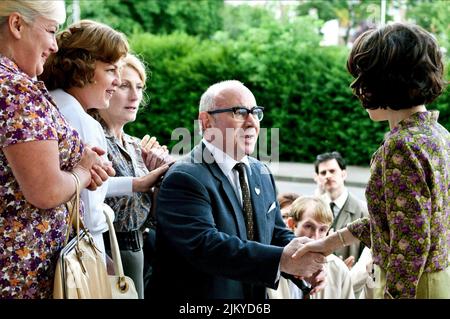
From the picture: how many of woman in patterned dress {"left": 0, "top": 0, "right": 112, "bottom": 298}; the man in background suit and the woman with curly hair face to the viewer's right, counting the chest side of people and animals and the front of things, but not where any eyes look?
2

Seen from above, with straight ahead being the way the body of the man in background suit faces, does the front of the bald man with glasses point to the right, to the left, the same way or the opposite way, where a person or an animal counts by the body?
to the left

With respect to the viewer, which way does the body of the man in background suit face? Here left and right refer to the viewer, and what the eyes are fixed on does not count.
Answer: facing the viewer and to the left of the viewer

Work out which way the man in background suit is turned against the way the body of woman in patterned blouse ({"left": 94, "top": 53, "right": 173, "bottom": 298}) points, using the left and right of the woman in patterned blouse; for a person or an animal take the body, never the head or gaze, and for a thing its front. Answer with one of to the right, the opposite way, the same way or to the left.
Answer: to the right

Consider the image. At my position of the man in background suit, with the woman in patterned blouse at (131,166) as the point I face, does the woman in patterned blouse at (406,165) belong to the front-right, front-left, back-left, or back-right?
front-left

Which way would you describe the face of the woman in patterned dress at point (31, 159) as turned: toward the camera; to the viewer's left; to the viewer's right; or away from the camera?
to the viewer's right

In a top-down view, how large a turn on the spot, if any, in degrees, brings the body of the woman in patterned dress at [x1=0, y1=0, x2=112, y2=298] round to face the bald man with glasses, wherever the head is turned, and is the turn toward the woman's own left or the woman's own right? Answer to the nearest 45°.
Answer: approximately 45° to the woman's own left

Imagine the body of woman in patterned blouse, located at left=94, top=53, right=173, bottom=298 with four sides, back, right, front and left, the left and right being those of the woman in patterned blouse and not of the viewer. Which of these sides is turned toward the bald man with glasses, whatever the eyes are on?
front

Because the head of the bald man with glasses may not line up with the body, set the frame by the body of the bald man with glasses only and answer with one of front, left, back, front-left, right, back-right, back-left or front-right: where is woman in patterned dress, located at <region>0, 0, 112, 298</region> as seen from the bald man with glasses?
right

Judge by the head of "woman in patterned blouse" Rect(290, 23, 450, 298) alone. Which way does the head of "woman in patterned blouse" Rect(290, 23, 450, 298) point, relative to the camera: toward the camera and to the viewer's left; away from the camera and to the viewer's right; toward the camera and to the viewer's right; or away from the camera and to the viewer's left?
away from the camera and to the viewer's left

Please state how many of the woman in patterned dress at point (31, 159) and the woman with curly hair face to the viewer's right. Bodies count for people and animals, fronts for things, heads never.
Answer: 2

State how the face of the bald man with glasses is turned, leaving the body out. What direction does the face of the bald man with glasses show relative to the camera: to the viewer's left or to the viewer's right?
to the viewer's right

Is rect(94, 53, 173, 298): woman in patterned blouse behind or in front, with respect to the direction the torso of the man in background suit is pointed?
in front

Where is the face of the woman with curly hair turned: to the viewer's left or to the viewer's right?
to the viewer's right
